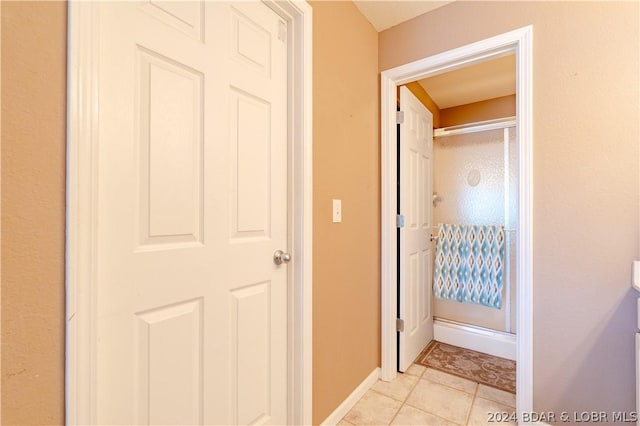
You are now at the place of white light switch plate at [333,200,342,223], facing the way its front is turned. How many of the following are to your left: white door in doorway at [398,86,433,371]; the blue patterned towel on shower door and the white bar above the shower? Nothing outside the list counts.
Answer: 3

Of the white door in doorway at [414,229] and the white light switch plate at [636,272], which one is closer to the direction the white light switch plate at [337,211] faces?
the white light switch plate

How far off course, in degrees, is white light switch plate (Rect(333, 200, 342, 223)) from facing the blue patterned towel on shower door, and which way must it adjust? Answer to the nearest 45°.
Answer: approximately 90° to its left

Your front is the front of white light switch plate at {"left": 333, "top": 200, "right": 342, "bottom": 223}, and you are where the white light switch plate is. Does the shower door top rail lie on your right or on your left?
on your left

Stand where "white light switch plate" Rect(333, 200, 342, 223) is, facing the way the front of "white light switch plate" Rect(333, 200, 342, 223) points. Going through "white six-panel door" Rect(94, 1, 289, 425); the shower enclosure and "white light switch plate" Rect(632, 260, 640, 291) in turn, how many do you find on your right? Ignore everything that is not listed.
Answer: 1

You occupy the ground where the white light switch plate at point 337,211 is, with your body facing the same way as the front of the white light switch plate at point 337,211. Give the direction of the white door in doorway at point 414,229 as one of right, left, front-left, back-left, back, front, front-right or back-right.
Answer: left

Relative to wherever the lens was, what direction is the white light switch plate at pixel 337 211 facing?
facing the viewer and to the right of the viewer

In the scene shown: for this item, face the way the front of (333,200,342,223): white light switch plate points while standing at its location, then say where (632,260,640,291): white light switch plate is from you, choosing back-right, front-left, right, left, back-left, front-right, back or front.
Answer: front-left

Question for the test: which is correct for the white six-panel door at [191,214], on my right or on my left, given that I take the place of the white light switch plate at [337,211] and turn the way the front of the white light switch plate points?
on my right

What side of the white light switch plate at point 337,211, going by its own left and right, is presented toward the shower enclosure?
left
